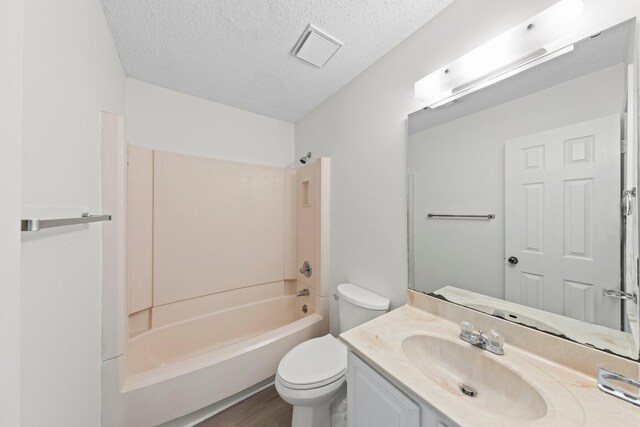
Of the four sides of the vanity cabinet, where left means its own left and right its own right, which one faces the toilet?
right

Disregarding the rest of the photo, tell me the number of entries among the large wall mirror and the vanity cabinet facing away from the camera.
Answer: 0

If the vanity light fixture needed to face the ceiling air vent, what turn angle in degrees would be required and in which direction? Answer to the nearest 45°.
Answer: approximately 45° to its right

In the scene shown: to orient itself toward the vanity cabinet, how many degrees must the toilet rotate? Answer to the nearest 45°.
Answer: approximately 90° to its left
